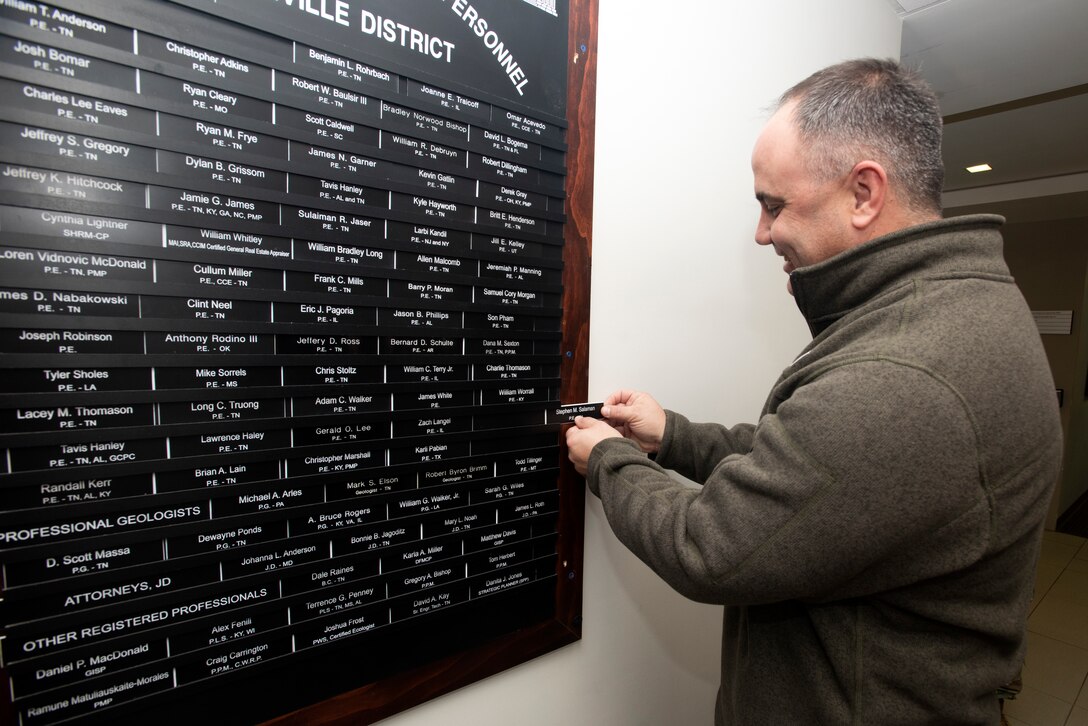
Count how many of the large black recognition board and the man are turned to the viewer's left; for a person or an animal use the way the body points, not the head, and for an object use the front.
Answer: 1

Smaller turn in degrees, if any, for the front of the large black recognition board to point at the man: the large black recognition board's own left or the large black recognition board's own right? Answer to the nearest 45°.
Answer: approximately 45° to the large black recognition board's own left

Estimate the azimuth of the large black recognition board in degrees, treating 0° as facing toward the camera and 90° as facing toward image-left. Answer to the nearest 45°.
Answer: approximately 315°

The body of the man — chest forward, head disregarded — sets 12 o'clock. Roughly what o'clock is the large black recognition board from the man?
The large black recognition board is roughly at 11 o'clock from the man.

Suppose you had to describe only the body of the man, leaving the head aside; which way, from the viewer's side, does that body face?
to the viewer's left

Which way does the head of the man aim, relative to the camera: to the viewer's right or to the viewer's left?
to the viewer's left

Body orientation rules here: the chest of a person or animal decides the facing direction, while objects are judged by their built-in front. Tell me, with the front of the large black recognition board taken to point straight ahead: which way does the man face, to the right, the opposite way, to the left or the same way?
the opposite way
